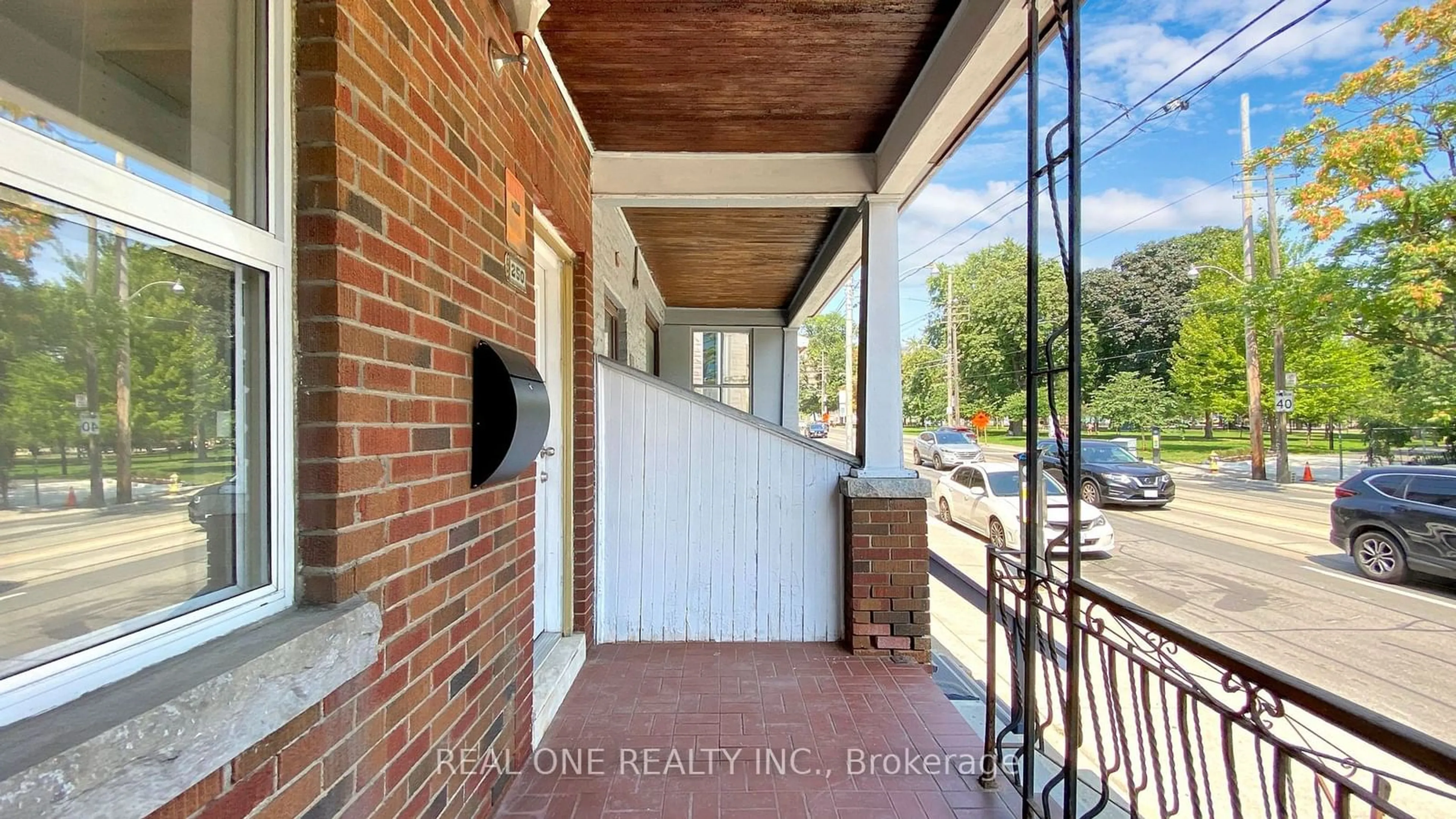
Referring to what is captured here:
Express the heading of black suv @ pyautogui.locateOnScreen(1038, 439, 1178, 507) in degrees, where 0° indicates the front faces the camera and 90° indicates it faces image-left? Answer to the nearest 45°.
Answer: approximately 315°

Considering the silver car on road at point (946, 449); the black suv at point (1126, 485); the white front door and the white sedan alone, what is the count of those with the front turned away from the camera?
0

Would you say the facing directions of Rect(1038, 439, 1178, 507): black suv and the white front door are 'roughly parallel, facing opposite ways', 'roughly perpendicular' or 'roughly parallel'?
roughly perpendicular

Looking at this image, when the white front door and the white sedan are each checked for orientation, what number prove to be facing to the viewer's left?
0

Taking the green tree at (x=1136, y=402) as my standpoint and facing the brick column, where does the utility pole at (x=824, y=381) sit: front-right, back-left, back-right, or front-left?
back-right

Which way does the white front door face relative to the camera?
to the viewer's right

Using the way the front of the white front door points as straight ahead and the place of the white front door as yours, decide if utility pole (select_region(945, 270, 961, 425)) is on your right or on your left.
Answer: on your left

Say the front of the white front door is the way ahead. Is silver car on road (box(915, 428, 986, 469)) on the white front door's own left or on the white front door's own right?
on the white front door's own left

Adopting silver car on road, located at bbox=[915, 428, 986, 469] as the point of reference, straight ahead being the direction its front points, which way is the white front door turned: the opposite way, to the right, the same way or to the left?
to the left

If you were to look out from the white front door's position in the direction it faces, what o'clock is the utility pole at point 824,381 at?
The utility pole is roughly at 10 o'clock from the white front door.

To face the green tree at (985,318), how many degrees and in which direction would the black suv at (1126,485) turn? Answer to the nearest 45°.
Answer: approximately 135° to its left

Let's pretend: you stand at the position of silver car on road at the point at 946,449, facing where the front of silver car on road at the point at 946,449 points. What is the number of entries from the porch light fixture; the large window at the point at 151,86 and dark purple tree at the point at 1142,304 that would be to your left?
1

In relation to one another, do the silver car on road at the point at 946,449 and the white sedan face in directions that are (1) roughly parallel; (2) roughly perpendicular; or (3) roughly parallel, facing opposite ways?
roughly parallel

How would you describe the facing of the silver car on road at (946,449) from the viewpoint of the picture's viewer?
facing the viewer and to the right of the viewer

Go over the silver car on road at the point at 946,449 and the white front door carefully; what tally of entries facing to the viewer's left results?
0
